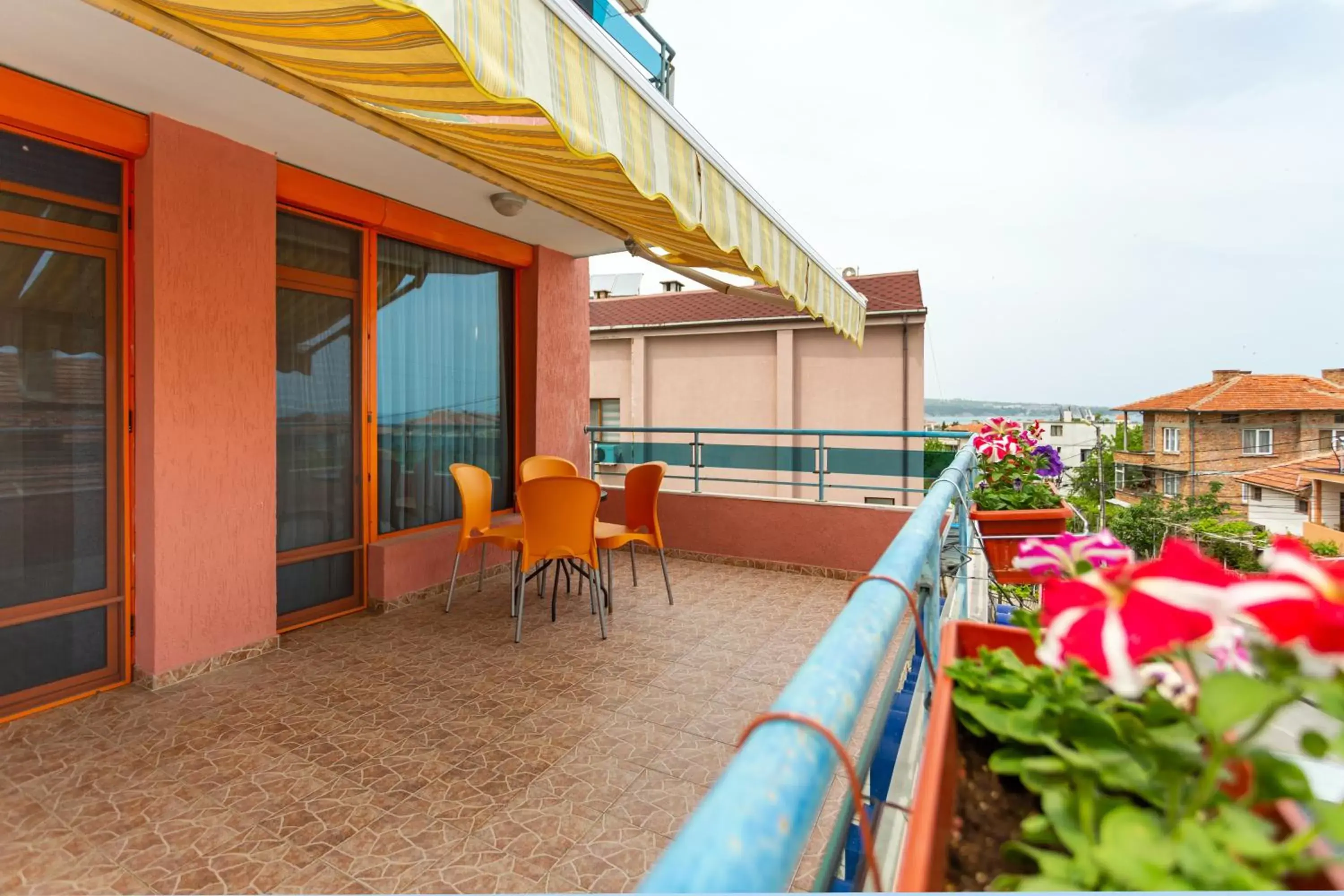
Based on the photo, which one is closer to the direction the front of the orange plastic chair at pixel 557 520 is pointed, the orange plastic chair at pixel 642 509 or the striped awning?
the orange plastic chair

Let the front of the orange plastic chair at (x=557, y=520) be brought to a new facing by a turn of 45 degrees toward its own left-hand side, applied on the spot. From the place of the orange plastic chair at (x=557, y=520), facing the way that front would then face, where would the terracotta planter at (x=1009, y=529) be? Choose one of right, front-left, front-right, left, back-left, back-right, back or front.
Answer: back

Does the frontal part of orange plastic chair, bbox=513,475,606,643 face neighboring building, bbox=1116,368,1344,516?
no

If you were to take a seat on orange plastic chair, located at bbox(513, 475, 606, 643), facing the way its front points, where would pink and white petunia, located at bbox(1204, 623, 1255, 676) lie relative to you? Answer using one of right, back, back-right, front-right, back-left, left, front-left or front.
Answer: back

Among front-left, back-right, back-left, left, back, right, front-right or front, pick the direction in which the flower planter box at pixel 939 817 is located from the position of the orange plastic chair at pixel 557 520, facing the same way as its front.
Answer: back

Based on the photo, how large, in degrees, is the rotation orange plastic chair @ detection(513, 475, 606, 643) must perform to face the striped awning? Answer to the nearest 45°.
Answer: approximately 180°

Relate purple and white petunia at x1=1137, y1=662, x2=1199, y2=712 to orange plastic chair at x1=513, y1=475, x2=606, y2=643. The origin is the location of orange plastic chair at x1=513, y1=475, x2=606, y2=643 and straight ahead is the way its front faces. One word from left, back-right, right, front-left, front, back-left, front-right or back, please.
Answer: back

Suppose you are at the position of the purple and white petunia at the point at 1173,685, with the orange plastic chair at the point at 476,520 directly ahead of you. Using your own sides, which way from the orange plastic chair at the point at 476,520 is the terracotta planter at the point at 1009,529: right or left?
right

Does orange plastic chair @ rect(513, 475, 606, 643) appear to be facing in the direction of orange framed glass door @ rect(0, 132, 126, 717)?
no

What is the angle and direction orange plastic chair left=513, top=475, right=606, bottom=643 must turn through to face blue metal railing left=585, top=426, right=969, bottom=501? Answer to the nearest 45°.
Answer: approximately 45° to its right

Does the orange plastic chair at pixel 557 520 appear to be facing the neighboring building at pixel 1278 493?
no

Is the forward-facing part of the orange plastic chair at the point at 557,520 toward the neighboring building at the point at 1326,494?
no

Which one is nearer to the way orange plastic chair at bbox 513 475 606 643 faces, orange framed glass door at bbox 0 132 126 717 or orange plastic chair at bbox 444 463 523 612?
the orange plastic chair

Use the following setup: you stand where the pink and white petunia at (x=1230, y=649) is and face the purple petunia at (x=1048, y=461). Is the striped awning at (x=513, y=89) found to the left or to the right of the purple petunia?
left

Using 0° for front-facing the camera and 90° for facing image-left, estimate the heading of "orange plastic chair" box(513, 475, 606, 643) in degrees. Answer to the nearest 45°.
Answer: approximately 180°
